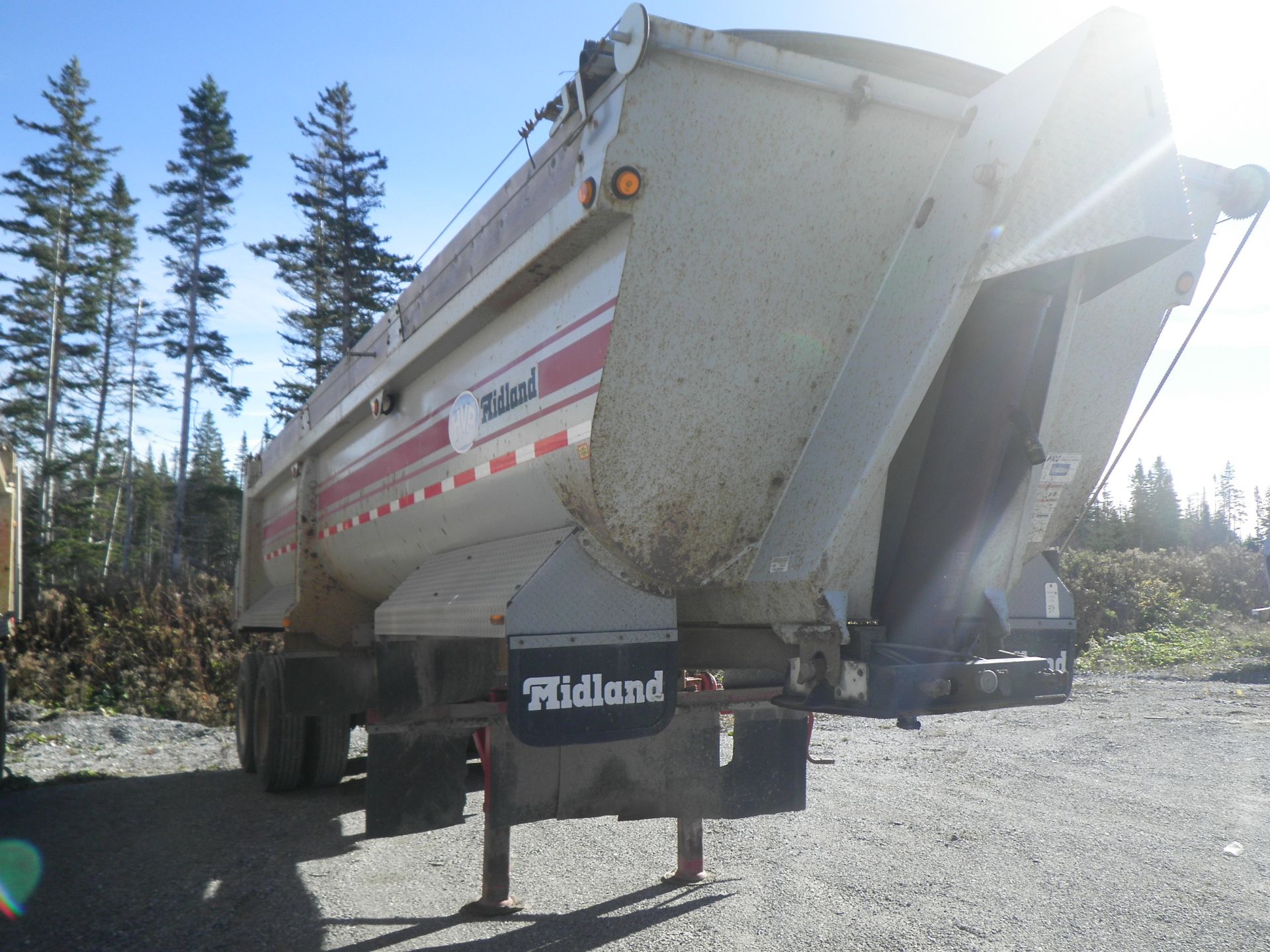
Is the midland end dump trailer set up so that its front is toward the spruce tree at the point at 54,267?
no
